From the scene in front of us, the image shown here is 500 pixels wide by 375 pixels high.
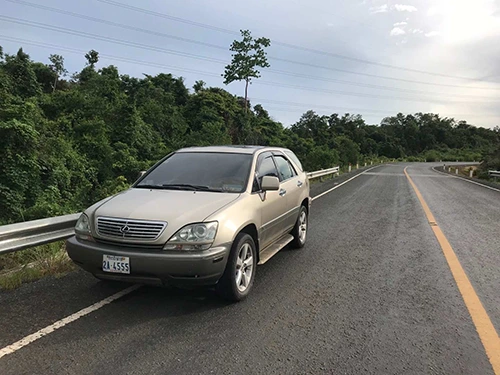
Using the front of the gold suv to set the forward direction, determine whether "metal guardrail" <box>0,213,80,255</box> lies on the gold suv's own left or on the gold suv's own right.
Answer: on the gold suv's own right

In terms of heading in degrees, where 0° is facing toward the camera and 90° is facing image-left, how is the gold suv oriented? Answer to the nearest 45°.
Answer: approximately 45°
